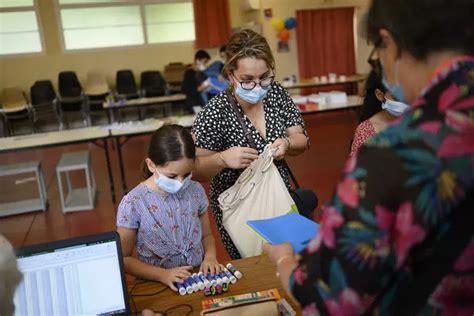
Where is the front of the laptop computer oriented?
toward the camera

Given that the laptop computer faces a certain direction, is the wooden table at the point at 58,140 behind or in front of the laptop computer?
behind

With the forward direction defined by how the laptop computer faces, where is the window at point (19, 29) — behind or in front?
behind

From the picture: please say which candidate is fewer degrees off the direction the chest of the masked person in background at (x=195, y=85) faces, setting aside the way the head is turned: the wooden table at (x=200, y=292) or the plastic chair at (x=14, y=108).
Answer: the wooden table

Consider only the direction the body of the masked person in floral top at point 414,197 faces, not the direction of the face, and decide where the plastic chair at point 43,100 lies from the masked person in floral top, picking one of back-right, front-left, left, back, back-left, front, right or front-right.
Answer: front

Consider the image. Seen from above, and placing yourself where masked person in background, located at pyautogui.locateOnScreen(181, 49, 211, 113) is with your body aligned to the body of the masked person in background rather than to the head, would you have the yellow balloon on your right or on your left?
on your left

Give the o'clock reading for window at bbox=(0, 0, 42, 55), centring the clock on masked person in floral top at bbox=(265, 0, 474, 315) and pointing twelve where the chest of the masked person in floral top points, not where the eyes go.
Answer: The window is roughly at 12 o'clock from the masked person in floral top.

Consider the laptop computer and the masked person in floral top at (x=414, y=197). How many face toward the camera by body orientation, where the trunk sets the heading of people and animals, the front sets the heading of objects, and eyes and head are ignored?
1

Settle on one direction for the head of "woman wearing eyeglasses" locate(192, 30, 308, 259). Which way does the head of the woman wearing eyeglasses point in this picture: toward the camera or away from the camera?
toward the camera
